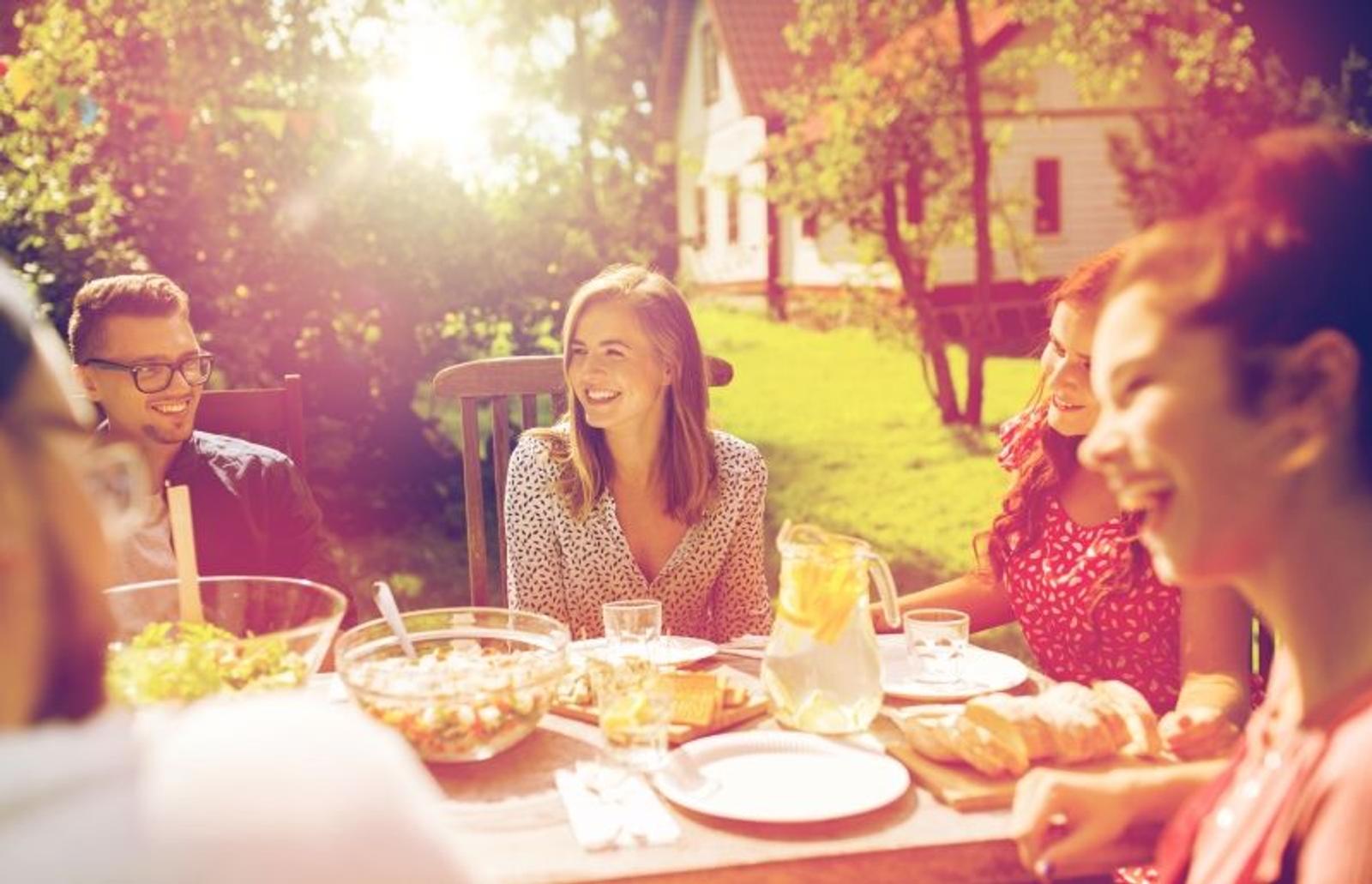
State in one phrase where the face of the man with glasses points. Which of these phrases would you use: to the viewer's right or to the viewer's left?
to the viewer's right

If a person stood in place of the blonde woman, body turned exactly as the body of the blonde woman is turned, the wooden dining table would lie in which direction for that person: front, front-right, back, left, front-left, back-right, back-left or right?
front

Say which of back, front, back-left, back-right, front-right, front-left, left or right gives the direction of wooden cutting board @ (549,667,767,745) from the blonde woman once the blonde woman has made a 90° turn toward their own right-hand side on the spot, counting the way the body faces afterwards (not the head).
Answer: left

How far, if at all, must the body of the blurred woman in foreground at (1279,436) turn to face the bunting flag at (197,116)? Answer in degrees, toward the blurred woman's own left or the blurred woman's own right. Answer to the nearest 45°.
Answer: approximately 45° to the blurred woman's own right

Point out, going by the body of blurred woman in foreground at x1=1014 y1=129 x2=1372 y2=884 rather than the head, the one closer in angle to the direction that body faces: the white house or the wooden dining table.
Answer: the wooden dining table

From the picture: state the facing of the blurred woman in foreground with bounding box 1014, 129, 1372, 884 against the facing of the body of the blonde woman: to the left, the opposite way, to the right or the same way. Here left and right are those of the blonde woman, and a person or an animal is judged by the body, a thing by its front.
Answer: to the right

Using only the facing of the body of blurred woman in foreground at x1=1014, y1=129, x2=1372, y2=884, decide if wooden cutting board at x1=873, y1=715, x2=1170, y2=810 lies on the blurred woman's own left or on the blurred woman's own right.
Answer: on the blurred woman's own right

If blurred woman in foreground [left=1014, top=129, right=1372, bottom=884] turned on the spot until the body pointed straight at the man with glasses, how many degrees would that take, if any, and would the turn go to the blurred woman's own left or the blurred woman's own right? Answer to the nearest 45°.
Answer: approximately 45° to the blurred woman's own right

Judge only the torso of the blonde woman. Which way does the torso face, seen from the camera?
toward the camera

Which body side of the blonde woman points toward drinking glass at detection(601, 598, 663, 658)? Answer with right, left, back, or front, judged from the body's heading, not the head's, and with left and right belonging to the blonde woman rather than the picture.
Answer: front

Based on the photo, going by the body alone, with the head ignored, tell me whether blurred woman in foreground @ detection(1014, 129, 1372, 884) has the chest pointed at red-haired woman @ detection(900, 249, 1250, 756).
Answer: no

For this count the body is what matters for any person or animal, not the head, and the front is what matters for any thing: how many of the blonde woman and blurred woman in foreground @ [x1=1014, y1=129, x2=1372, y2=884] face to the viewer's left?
1

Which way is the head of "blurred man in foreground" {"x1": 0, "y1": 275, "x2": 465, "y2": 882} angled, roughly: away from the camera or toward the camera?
away from the camera

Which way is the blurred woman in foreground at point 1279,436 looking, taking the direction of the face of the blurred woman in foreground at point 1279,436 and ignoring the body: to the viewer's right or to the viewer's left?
to the viewer's left

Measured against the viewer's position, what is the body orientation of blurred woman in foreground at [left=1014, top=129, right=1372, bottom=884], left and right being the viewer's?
facing to the left of the viewer

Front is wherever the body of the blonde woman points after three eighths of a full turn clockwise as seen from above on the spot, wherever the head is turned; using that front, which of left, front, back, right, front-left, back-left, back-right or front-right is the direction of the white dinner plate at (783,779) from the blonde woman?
back-left
